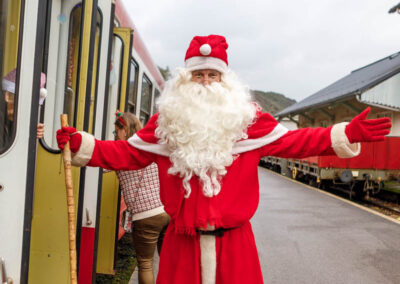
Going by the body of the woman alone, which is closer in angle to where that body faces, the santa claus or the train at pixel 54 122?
the train

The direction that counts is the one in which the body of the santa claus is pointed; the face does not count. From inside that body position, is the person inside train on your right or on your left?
on your right

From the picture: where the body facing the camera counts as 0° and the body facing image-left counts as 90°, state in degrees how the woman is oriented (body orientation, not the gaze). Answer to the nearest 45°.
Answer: approximately 90°

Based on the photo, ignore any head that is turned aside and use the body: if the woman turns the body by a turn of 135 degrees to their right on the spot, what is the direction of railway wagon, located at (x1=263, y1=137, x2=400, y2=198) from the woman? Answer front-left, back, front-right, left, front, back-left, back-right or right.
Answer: front

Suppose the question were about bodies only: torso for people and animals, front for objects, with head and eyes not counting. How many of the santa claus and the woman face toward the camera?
1

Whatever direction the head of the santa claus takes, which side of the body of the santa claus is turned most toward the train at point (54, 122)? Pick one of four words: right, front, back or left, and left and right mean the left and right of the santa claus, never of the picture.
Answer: right

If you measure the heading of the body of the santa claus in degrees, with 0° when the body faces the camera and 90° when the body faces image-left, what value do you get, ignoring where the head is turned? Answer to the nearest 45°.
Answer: approximately 0°

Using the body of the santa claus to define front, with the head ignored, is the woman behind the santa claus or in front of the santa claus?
behind

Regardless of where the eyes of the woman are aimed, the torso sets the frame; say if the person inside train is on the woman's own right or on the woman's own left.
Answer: on the woman's own left

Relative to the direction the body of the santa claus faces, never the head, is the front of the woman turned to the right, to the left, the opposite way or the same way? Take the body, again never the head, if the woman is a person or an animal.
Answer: to the right

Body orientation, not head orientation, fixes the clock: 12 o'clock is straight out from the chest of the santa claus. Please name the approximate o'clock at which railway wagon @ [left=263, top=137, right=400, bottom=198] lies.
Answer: The railway wagon is roughly at 7 o'clock from the santa claus.

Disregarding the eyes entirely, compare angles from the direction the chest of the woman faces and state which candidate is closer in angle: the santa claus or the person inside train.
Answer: the person inside train
